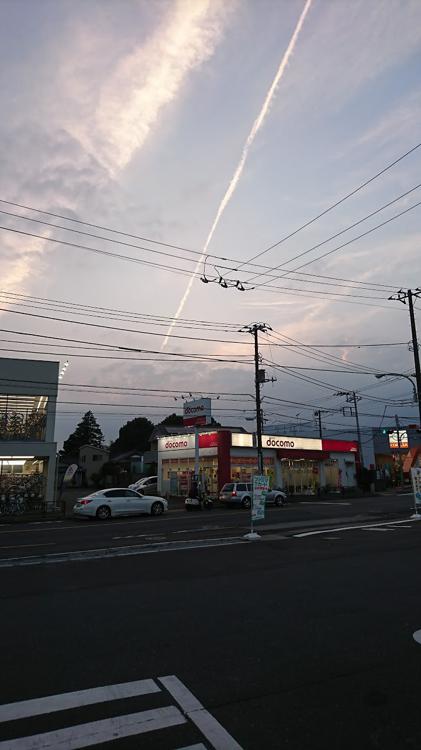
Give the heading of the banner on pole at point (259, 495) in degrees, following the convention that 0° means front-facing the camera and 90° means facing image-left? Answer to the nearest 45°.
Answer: approximately 0°

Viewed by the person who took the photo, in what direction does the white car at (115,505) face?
facing away from the viewer and to the right of the viewer

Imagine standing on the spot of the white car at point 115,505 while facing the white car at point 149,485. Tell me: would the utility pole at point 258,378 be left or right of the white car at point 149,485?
right

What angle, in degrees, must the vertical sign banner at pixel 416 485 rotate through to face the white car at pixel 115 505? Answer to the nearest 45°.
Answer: approximately 90° to its right

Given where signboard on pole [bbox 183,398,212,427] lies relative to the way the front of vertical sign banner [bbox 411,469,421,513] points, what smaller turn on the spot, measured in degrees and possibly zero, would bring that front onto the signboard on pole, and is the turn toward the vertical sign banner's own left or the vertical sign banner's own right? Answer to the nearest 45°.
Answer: approximately 135° to the vertical sign banner's own right

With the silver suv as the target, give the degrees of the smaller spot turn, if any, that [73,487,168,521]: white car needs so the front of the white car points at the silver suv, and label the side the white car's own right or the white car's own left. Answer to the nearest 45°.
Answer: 0° — it already faces it

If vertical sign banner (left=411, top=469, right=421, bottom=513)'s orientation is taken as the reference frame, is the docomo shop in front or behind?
behind

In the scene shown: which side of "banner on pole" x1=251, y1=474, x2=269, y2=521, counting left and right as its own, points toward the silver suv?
back

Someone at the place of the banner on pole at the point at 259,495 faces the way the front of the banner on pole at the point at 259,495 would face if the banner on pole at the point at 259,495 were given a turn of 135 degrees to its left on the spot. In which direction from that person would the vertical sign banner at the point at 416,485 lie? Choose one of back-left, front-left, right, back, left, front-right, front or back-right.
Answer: front

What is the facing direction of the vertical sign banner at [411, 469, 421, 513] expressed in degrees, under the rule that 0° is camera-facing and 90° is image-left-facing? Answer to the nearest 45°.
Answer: approximately 0°
